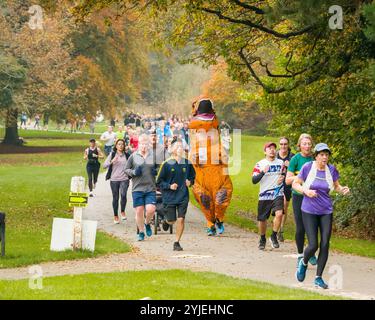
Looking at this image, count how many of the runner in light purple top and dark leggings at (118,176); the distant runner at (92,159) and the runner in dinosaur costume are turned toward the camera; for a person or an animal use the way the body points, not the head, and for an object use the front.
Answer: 3

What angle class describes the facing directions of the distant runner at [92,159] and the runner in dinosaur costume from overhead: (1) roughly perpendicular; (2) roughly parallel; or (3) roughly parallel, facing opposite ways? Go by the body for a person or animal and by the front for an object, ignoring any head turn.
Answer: roughly parallel

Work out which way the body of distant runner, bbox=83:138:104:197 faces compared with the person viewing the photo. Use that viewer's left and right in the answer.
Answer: facing the viewer

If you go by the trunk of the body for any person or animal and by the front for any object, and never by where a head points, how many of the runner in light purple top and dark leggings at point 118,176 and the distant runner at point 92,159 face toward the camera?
2

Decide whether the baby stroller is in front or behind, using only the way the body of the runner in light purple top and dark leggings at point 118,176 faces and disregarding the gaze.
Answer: in front

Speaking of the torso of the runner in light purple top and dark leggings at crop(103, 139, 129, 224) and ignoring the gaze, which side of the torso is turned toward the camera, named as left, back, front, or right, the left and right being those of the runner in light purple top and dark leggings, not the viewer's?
front

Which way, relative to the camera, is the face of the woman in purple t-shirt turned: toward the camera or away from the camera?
toward the camera

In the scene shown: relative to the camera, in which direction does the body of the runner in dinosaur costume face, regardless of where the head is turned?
toward the camera

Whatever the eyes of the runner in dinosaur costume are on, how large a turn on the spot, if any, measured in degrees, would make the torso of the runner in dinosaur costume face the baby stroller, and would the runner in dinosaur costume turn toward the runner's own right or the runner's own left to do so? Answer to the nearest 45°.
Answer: approximately 90° to the runner's own right

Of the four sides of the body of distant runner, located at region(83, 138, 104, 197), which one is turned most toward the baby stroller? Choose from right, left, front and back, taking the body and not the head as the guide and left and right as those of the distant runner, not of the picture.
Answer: front
